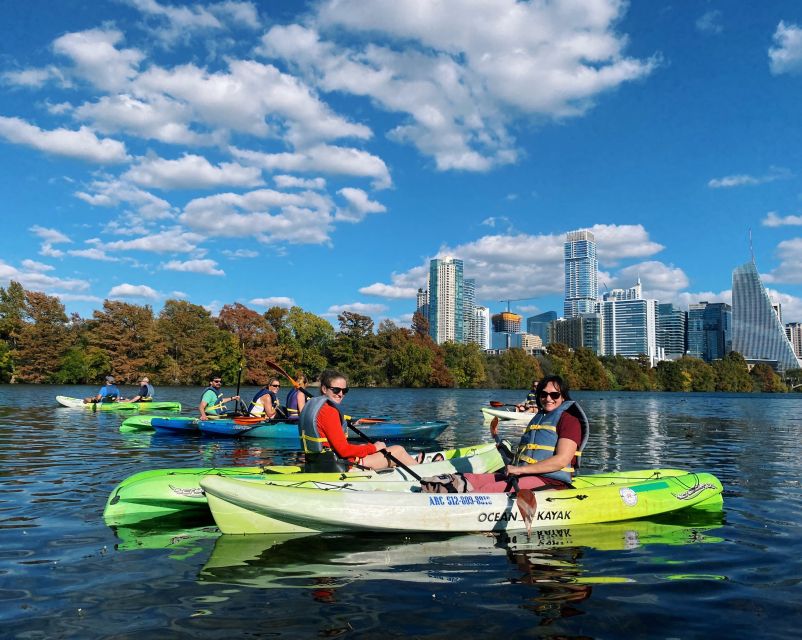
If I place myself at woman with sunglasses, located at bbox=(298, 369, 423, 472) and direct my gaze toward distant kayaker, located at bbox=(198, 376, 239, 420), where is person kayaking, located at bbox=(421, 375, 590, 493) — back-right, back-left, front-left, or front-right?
back-right

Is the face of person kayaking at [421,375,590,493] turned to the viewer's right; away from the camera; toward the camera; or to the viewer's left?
toward the camera

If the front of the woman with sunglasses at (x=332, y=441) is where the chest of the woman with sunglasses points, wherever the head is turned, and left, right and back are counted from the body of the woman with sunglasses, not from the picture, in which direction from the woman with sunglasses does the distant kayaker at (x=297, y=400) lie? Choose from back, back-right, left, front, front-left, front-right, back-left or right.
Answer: left

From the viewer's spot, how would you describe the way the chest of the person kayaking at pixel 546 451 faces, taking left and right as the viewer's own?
facing to the left of the viewer

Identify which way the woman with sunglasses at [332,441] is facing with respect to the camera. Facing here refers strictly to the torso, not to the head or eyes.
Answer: to the viewer's right

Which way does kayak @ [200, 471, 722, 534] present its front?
to the viewer's left

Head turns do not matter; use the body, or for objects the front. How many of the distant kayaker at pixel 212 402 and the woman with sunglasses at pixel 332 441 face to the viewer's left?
0

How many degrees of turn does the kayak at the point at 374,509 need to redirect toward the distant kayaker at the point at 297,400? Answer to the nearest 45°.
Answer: approximately 90° to its right
